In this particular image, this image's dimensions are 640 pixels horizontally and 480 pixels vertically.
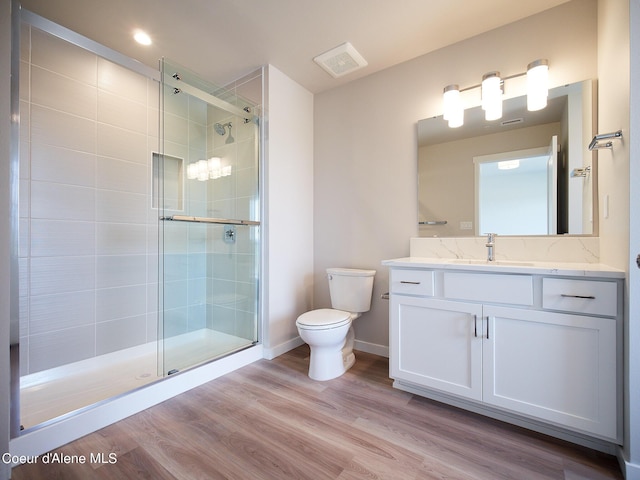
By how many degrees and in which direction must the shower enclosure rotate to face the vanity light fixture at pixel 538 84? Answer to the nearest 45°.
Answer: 0° — it already faces it

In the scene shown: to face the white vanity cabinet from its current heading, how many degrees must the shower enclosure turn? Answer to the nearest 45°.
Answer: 0° — it already faces it

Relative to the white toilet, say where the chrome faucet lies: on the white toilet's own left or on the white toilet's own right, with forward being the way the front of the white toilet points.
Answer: on the white toilet's own left

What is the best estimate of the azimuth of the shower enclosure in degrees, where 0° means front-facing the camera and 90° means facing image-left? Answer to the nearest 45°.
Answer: approximately 315°

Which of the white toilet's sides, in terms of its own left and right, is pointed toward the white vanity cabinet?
left

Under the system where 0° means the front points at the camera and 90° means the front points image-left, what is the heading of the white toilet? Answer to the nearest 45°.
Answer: approximately 45°
